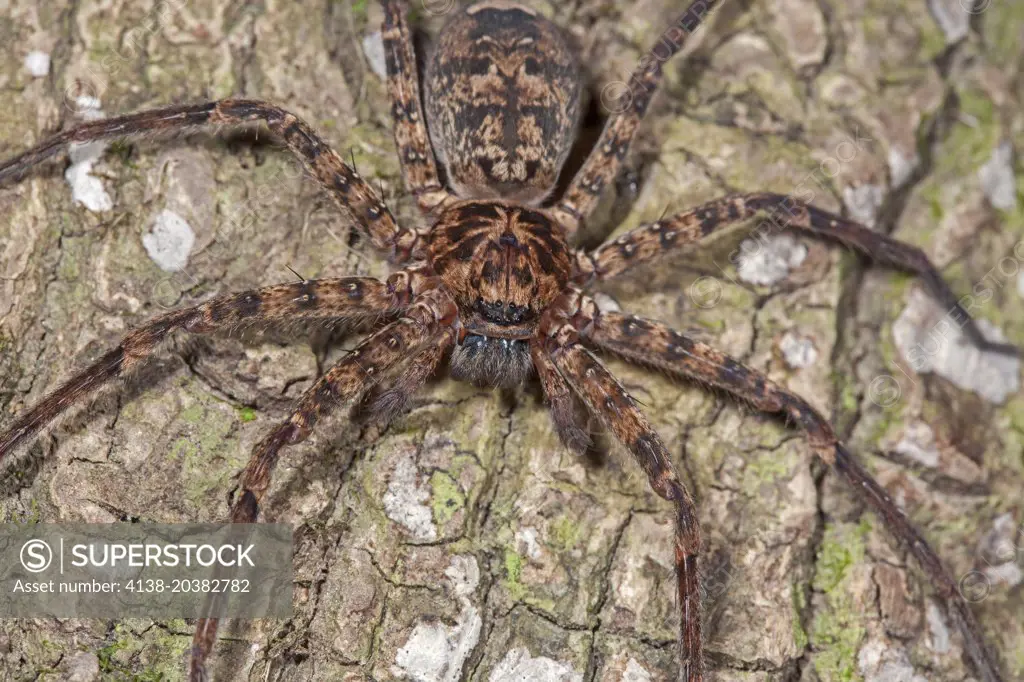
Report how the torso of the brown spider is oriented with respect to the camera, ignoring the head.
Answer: toward the camera
